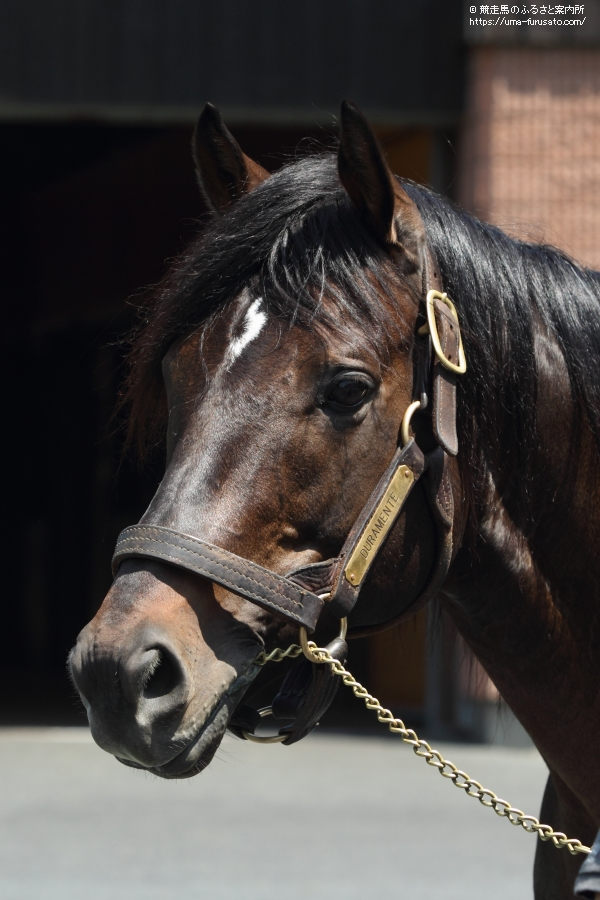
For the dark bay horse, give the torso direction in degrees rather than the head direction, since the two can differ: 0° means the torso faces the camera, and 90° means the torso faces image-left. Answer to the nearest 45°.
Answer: approximately 45°
